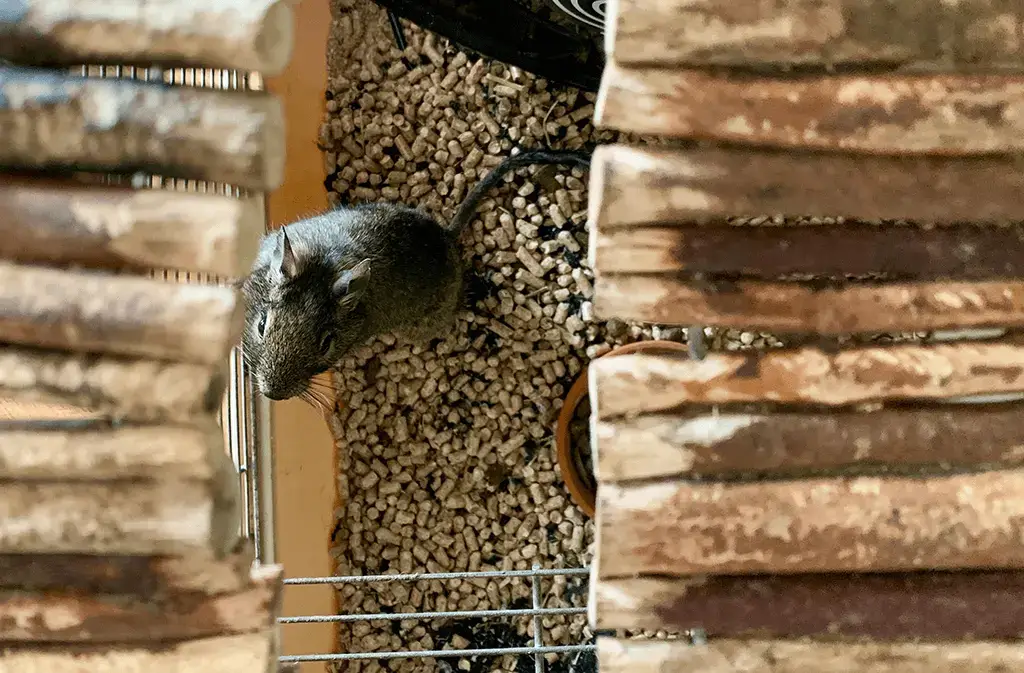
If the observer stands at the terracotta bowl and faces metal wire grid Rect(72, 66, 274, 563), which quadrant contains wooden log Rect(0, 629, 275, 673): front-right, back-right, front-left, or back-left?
front-left

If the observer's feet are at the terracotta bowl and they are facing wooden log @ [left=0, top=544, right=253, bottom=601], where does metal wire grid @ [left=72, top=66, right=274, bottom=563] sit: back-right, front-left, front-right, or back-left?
front-right

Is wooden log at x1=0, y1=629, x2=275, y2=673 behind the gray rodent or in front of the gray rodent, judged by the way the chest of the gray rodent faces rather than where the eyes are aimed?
in front

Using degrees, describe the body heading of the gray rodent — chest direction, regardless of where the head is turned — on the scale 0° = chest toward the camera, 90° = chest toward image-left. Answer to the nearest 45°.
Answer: approximately 45°

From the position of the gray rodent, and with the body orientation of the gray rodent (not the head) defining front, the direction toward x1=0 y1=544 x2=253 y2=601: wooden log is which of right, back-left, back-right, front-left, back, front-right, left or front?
front-left
